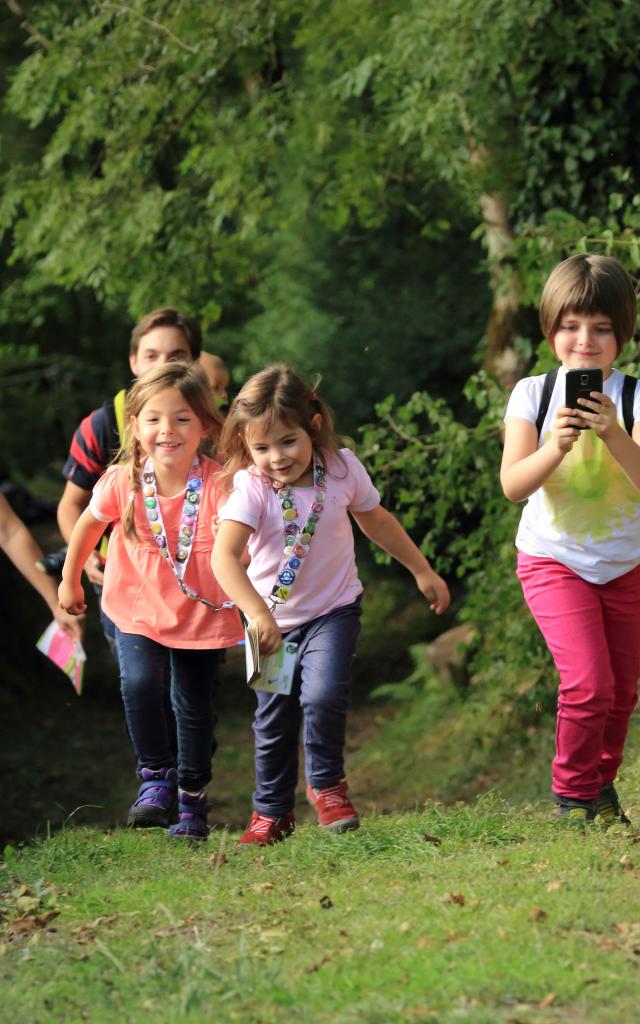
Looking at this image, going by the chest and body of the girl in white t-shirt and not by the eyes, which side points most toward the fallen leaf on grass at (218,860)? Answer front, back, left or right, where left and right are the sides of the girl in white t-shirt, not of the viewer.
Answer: right

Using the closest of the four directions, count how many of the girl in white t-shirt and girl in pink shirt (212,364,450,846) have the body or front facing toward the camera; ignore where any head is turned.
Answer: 2

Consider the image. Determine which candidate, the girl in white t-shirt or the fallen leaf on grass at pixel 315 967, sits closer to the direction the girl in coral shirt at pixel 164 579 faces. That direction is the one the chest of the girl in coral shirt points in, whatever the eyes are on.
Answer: the fallen leaf on grass

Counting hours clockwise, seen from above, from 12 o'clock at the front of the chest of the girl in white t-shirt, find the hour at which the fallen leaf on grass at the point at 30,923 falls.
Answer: The fallen leaf on grass is roughly at 2 o'clock from the girl in white t-shirt.

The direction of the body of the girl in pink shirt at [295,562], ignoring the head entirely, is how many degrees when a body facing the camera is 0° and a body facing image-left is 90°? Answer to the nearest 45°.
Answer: approximately 0°

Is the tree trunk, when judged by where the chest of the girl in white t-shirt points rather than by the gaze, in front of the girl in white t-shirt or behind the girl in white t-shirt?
behind
